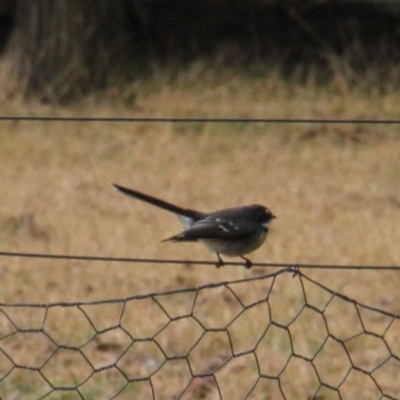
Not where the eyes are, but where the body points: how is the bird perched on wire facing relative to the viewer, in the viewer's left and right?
facing to the right of the viewer

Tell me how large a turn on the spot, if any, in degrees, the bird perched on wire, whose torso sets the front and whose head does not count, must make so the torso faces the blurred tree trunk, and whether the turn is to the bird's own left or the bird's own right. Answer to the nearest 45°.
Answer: approximately 90° to the bird's own left
